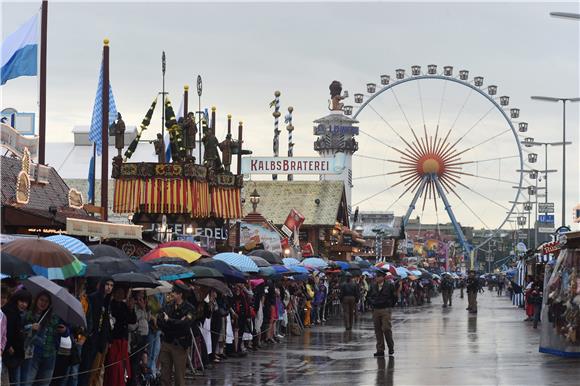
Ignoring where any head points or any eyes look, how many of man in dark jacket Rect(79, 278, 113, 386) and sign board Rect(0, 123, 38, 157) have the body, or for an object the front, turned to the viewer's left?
0

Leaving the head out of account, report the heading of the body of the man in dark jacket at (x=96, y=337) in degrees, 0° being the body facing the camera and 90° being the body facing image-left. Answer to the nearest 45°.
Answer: approximately 315°

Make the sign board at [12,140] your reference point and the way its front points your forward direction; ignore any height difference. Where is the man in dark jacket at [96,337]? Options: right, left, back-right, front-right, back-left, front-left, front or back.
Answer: front-right

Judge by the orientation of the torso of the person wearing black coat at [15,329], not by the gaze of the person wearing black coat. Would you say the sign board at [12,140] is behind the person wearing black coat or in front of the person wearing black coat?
behind

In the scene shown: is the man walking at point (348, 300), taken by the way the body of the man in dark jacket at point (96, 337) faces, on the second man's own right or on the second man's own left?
on the second man's own left

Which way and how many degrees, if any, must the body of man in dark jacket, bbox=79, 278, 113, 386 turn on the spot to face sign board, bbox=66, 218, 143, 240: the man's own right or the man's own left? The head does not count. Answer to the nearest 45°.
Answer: approximately 135° to the man's own left

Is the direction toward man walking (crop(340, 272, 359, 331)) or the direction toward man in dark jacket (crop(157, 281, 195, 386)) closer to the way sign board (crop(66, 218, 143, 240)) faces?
the man in dark jacket

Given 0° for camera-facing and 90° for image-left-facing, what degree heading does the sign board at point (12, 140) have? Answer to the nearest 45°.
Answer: approximately 315°

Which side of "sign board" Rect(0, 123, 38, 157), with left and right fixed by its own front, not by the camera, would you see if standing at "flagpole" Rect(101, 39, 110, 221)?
left
